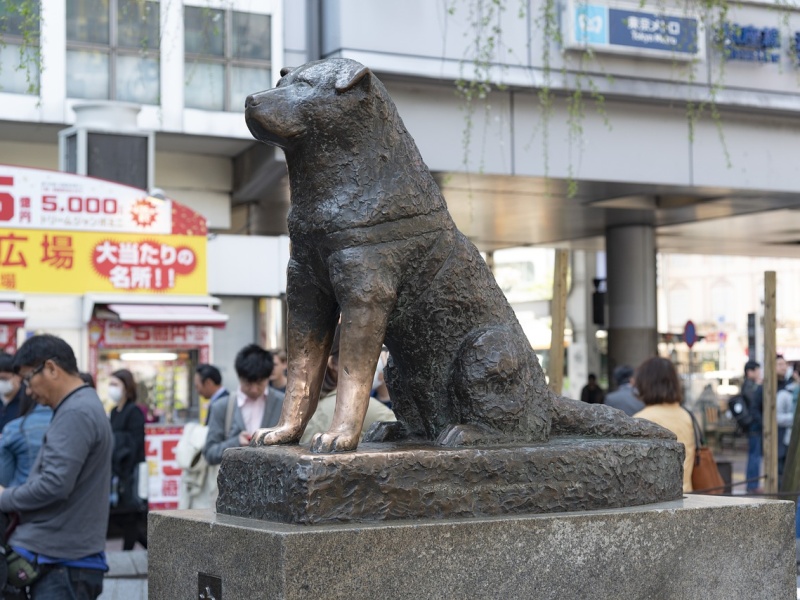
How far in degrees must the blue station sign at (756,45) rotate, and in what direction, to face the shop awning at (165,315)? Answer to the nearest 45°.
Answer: approximately 45° to its right

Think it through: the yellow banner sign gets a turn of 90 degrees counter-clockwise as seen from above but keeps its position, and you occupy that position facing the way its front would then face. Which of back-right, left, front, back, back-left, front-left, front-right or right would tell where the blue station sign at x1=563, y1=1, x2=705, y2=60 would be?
front

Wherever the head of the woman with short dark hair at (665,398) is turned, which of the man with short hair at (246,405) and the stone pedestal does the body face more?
the man with short hair

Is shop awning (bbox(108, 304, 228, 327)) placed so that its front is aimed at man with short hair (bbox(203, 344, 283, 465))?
yes

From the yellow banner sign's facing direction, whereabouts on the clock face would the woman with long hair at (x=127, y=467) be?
The woman with long hair is roughly at 12 o'clock from the yellow banner sign.

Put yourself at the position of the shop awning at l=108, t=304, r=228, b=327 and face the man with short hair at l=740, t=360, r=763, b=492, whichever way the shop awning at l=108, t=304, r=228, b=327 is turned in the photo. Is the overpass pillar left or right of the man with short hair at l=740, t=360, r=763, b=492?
left

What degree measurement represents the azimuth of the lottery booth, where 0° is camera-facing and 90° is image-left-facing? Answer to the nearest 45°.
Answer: approximately 0°

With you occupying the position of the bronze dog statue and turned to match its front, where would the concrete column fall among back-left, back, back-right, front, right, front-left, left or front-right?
back-right

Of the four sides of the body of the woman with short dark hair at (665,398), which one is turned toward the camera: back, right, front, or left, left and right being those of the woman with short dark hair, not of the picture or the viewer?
back
